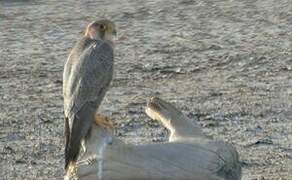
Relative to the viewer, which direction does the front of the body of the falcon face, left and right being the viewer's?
facing away from the viewer and to the right of the viewer
